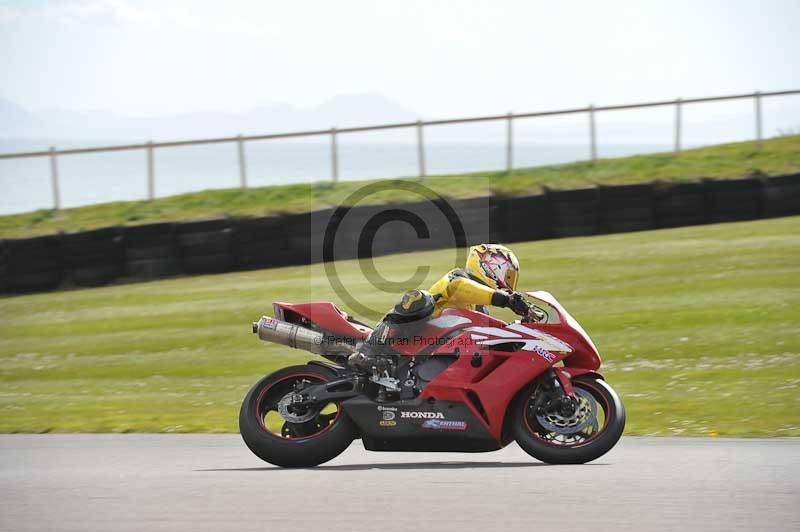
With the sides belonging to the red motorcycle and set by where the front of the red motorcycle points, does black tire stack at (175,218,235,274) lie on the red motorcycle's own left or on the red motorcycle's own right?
on the red motorcycle's own left

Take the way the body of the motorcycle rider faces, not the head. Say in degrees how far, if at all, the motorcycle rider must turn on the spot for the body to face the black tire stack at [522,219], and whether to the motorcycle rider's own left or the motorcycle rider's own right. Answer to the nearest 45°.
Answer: approximately 90° to the motorcycle rider's own left

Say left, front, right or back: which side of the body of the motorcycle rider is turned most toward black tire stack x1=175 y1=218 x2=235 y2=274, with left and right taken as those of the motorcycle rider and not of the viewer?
left

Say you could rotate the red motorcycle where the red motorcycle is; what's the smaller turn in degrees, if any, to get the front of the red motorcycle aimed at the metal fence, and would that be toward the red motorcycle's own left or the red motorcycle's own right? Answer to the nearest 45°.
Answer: approximately 90° to the red motorcycle's own left

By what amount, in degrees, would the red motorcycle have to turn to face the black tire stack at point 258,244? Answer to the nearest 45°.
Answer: approximately 90° to its left

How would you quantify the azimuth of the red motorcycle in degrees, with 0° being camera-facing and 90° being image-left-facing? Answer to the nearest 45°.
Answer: approximately 270°

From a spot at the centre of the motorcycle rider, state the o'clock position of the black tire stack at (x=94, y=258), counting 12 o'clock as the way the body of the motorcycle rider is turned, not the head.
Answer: The black tire stack is roughly at 8 o'clock from the motorcycle rider.

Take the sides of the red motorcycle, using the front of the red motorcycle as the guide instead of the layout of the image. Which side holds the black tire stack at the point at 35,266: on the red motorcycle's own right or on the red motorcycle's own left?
on the red motorcycle's own left

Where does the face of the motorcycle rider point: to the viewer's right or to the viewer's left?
to the viewer's right

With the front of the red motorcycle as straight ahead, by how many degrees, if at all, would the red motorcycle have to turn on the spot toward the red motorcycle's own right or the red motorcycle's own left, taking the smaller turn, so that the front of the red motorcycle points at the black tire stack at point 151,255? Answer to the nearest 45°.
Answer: approximately 90° to the red motorcycle's own left

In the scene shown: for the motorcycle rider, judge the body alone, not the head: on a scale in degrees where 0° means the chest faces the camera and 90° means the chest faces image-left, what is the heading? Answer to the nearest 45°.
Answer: approximately 270°
